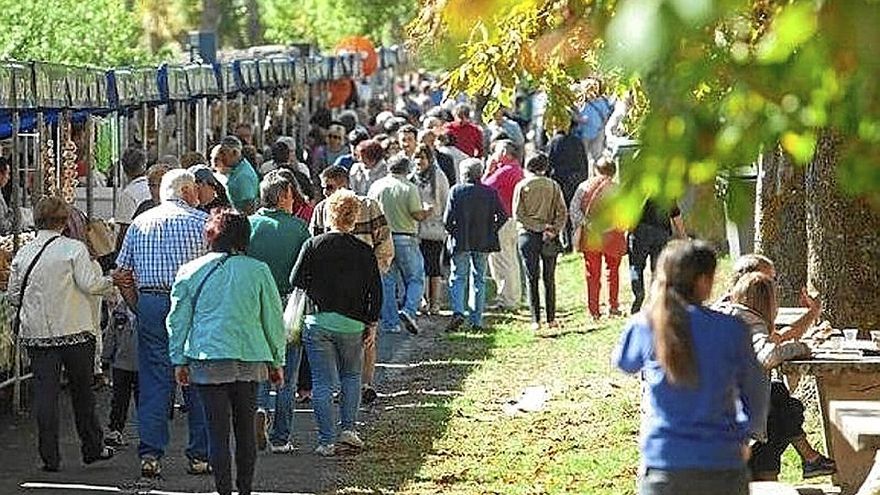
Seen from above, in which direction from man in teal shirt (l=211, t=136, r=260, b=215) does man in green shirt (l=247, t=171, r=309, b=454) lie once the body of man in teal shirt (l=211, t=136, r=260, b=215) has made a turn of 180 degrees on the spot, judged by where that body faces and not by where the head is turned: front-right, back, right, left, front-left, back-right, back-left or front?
back-right

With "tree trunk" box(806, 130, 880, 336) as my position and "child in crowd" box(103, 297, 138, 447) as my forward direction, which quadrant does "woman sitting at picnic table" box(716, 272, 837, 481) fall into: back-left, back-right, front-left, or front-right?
front-left

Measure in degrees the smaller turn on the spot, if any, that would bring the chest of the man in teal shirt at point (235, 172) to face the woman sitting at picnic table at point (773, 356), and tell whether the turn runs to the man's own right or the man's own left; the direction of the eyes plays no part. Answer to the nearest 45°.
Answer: approximately 90° to the man's own left

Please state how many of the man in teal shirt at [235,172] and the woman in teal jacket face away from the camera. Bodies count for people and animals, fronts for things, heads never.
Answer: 1

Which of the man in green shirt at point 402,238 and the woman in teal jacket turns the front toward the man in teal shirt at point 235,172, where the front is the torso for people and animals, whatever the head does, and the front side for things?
the woman in teal jacket

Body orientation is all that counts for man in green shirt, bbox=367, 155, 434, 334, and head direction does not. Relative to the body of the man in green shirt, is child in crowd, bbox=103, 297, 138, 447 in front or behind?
behind

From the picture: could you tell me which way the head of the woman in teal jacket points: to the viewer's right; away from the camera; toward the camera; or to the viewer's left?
away from the camera

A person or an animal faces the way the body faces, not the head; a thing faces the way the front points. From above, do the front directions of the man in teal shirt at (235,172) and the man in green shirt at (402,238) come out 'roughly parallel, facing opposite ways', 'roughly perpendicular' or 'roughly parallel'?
roughly parallel, facing opposite ways

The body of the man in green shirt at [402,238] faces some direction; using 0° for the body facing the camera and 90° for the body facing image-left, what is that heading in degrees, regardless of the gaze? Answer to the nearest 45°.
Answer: approximately 225°

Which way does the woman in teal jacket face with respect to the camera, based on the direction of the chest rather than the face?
away from the camera

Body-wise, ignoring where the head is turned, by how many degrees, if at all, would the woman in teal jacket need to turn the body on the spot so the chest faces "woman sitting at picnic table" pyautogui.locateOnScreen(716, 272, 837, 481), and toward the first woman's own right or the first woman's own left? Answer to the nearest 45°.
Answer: approximately 90° to the first woman's own right

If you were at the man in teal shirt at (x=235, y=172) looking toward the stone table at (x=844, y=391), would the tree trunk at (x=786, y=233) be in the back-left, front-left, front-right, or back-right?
front-left

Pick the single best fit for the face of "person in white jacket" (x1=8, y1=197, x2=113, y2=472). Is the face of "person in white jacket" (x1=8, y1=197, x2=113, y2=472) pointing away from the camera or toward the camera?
away from the camera

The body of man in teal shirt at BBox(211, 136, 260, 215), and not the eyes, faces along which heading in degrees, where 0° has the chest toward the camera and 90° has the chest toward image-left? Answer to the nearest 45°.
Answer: approximately 45°

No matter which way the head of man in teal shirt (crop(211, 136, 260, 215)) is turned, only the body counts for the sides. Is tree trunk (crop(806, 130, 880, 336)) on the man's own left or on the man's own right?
on the man's own left
